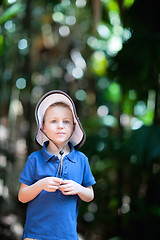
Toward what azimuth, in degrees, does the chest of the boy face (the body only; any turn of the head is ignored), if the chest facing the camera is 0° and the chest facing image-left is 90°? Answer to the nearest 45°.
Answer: approximately 0°
